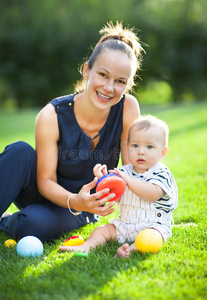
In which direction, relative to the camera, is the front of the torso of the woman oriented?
toward the camera

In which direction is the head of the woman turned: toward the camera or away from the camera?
toward the camera

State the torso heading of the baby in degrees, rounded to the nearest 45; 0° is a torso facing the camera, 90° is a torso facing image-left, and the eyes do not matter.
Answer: approximately 45°

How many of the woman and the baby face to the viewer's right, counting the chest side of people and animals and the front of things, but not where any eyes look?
0
